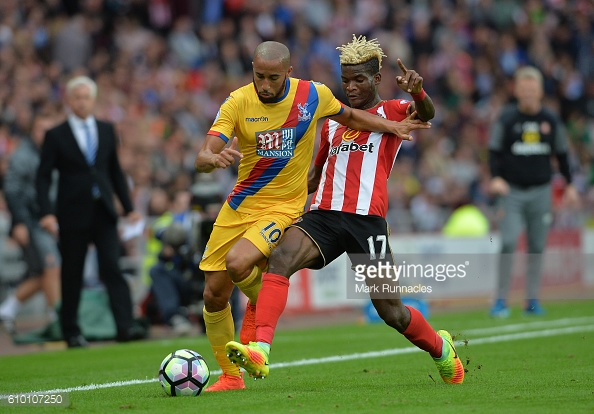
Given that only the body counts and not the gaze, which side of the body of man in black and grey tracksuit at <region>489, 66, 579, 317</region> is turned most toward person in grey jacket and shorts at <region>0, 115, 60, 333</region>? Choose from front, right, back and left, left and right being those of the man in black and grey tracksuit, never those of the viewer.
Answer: right

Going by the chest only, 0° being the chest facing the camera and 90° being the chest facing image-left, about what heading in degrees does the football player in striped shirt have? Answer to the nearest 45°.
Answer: approximately 45°

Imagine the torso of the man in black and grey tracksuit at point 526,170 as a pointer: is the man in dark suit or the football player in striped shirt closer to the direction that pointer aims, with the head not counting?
the football player in striped shirt

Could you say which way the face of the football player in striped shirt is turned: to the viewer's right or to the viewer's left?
to the viewer's left
